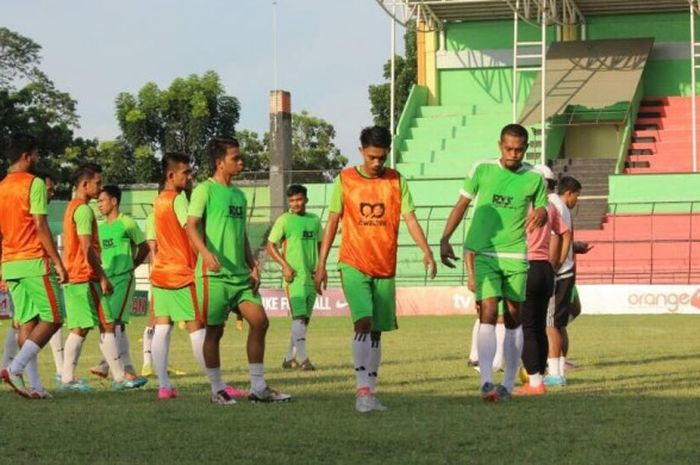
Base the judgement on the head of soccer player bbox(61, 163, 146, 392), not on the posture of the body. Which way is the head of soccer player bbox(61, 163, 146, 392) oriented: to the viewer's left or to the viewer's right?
to the viewer's right

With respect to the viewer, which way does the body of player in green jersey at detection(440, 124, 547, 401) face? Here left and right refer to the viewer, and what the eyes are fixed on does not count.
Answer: facing the viewer

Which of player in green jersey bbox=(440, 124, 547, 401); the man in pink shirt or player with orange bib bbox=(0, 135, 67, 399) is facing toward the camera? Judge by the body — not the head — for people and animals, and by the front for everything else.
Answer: the player in green jersey

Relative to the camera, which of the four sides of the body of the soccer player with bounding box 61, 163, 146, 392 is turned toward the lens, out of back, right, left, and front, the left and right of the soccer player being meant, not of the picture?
right

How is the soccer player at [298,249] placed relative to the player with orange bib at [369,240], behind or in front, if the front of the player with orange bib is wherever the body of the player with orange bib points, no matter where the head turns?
behind

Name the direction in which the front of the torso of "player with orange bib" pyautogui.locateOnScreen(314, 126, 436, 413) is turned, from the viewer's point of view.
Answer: toward the camera

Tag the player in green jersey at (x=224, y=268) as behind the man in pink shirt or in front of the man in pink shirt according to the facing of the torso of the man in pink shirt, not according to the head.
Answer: in front

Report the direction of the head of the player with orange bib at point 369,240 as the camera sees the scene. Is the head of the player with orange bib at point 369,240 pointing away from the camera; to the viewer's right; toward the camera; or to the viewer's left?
toward the camera
